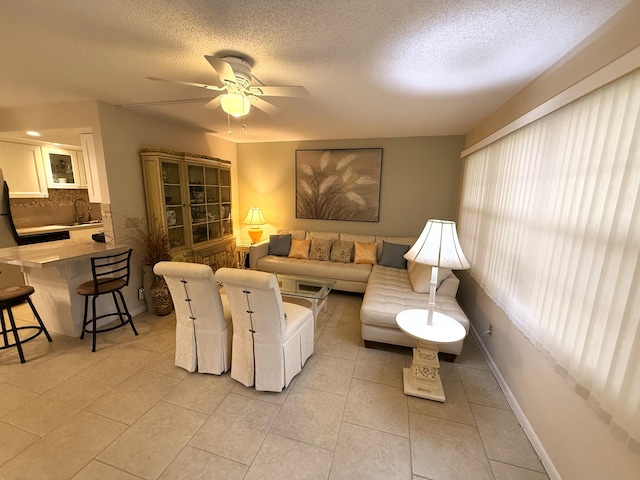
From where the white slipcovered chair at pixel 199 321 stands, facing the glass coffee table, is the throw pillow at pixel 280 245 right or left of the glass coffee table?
left

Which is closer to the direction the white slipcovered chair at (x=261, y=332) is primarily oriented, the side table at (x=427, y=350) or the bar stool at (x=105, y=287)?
the side table

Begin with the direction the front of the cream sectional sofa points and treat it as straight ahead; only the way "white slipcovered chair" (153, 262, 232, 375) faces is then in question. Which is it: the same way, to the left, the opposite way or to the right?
the opposite way

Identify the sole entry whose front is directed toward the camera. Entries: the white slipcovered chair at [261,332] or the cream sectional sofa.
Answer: the cream sectional sofa

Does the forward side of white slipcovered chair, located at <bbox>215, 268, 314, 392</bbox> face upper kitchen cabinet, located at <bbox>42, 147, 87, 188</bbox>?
no

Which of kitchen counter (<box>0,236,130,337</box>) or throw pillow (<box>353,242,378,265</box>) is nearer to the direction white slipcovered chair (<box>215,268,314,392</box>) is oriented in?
the throw pillow

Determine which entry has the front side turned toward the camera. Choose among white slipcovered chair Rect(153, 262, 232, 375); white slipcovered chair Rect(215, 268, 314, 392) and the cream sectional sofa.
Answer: the cream sectional sofa

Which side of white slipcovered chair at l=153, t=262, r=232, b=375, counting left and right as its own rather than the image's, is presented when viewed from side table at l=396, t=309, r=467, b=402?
right

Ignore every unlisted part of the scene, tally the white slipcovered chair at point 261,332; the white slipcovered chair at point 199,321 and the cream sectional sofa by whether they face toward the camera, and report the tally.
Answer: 1

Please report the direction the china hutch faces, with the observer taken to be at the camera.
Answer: facing the viewer and to the right of the viewer

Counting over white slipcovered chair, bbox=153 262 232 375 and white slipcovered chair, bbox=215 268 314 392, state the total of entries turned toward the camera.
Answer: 0

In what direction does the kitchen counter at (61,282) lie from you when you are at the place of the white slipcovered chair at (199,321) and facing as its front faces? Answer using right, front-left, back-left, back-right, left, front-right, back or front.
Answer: left

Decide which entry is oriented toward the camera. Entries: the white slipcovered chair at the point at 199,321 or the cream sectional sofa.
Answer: the cream sectional sofa

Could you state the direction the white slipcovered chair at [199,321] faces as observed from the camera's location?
facing away from the viewer and to the right of the viewer

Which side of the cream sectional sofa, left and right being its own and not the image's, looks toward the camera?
front

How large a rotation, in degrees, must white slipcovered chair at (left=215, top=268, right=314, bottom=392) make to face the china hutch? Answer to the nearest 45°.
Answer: approximately 90° to its left

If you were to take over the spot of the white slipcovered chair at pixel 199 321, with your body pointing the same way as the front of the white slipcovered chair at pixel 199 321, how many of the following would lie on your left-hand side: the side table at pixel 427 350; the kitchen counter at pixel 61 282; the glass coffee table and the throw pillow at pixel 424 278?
1

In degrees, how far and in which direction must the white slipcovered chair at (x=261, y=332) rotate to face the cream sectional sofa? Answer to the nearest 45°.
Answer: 0° — it already faces it

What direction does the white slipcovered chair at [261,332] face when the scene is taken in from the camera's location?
facing away from the viewer and to the right of the viewer
